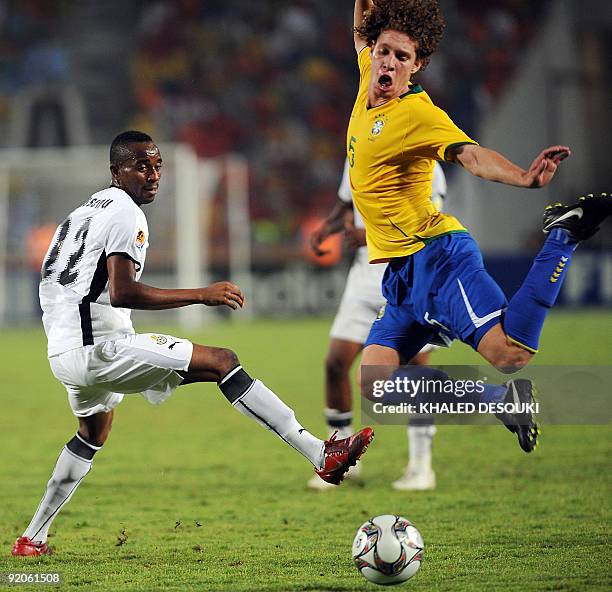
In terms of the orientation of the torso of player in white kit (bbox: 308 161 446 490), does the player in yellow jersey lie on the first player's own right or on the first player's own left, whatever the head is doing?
on the first player's own left

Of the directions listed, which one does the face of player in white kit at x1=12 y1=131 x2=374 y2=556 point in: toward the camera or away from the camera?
toward the camera

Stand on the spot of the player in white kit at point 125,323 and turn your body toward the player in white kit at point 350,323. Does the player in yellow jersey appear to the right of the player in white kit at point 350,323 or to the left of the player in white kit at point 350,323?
right

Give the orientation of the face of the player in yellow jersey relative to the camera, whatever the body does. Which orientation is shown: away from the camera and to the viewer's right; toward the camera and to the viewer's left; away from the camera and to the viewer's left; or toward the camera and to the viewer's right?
toward the camera and to the viewer's left

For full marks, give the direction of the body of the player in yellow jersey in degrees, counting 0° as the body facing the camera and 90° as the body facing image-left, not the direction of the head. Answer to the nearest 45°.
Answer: approximately 45°

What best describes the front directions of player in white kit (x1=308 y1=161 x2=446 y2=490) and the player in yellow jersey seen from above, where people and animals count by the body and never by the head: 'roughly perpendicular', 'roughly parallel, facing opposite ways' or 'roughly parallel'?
roughly parallel

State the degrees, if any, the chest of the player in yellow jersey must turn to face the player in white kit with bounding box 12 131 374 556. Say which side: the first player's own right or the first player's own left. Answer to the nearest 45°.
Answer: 0° — they already face them

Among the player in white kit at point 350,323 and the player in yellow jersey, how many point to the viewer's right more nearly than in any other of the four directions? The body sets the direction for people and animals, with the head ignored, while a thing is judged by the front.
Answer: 0

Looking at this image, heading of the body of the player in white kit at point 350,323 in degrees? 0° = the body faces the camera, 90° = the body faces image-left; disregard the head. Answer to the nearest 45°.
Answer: approximately 45°

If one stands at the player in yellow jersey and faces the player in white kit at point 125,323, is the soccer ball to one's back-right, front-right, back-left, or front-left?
front-left

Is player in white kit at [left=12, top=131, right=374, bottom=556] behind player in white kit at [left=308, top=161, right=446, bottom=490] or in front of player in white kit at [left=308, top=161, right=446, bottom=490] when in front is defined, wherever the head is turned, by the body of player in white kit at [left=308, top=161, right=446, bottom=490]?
in front

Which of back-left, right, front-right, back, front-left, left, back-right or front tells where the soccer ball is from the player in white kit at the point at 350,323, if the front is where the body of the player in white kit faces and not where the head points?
front-left

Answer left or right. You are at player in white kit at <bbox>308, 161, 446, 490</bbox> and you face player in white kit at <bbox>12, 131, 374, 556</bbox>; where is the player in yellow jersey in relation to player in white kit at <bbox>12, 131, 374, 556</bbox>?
left
